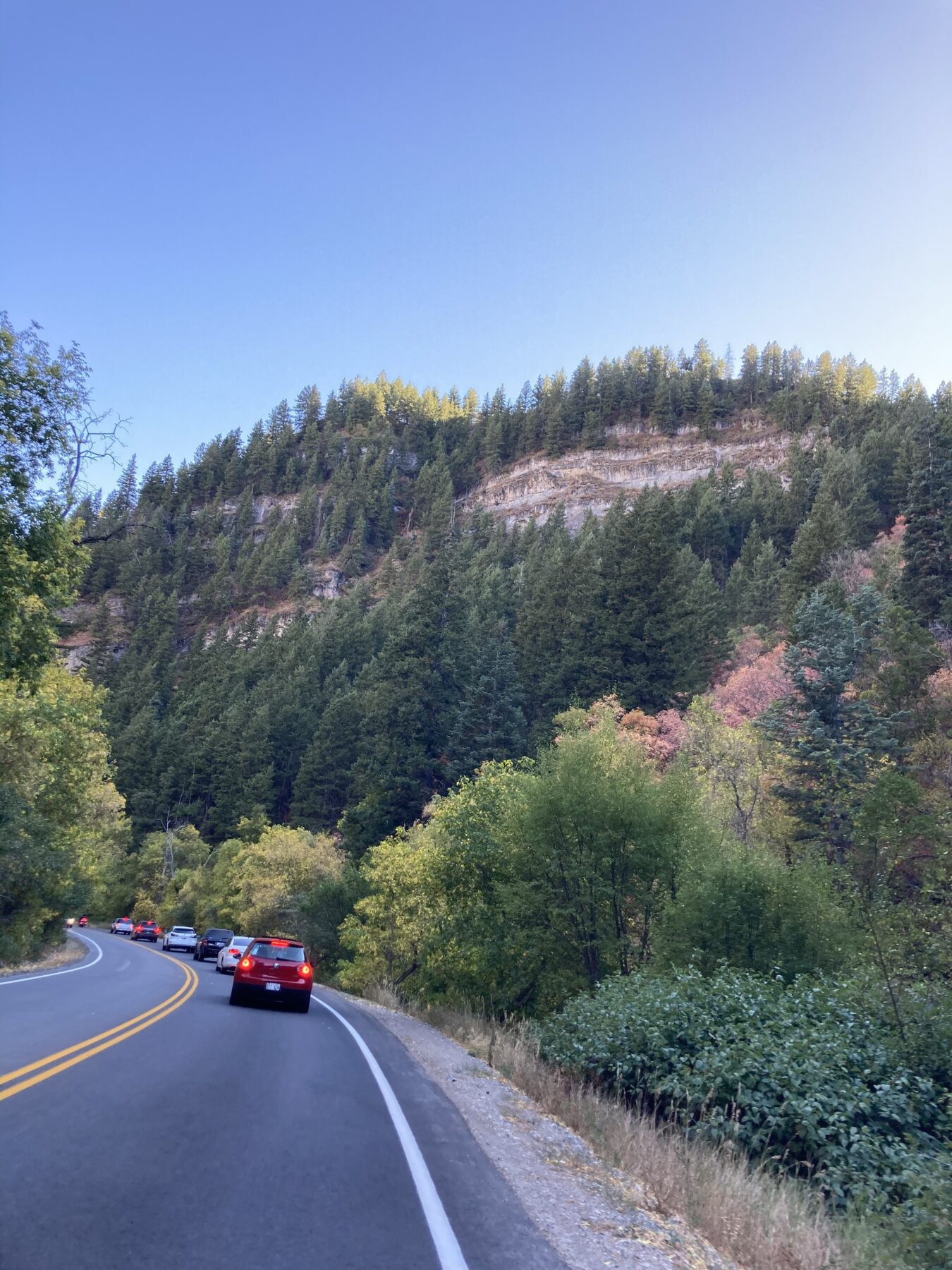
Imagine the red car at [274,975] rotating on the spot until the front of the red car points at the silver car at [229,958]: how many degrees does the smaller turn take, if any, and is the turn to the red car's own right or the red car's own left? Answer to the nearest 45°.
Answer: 0° — it already faces it

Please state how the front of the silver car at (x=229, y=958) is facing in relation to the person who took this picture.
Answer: facing away from the viewer and to the left of the viewer

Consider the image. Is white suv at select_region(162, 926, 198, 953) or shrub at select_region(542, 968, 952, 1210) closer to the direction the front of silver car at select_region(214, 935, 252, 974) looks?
the white suv

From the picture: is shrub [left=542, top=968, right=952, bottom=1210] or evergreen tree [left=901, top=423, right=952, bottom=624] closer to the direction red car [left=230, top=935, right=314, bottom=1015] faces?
the evergreen tree

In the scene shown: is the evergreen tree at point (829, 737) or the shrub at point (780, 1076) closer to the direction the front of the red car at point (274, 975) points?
the evergreen tree

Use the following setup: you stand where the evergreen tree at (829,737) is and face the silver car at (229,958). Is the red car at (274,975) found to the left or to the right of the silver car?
left

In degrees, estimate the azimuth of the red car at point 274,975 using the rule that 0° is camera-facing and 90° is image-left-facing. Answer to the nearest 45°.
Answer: approximately 180°

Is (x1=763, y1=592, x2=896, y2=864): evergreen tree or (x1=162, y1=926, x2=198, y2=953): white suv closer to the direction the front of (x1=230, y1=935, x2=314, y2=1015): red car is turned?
the white suv

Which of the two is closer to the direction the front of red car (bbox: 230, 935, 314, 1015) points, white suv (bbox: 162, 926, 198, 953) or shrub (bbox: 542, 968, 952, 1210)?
the white suv

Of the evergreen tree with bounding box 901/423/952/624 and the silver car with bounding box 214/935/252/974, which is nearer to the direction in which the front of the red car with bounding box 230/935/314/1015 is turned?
the silver car
